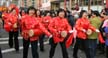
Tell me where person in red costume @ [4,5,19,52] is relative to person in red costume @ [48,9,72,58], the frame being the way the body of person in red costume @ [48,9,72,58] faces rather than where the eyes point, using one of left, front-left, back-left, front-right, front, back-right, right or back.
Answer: back-right

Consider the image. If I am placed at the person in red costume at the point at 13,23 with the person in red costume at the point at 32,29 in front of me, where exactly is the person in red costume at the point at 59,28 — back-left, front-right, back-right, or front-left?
front-left

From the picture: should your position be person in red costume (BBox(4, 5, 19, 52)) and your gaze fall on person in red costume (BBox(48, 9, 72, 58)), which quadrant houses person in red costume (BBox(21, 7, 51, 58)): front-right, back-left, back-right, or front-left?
front-right

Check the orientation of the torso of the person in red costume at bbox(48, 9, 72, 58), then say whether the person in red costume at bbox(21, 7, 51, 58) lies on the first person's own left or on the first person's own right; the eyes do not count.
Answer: on the first person's own right

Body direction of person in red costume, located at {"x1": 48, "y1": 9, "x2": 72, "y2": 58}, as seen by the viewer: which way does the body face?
toward the camera

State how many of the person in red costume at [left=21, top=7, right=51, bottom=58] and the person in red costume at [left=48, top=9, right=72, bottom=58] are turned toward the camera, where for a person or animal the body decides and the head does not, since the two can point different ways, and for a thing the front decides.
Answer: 2

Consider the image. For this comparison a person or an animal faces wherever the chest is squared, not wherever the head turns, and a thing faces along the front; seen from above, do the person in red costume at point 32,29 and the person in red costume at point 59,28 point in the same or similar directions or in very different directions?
same or similar directions

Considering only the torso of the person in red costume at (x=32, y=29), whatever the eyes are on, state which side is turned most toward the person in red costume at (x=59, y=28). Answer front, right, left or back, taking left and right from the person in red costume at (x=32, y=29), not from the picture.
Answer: left

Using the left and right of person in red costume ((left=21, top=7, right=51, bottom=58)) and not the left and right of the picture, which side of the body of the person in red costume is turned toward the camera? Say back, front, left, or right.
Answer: front
